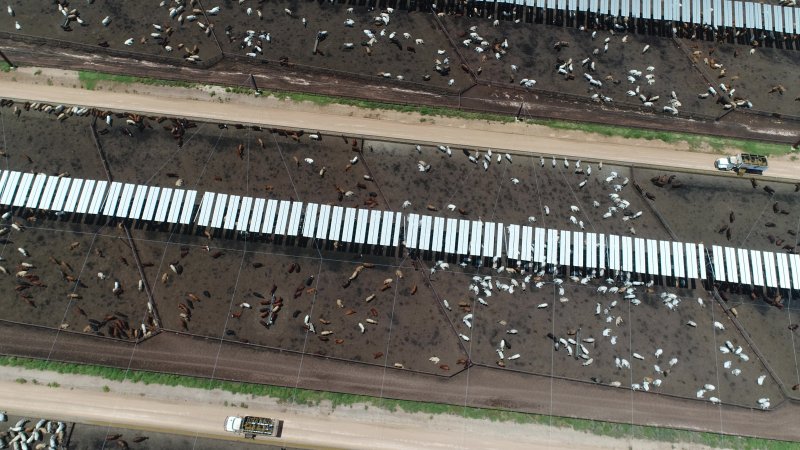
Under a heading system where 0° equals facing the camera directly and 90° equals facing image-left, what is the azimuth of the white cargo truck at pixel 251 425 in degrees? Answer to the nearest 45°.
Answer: approximately 90°

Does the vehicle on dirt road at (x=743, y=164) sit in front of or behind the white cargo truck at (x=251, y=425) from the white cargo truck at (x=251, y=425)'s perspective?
behind
